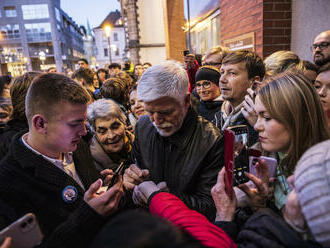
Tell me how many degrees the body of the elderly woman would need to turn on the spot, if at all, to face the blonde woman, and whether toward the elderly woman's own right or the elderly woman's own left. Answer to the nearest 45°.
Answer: approximately 45° to the elderly woman's own left

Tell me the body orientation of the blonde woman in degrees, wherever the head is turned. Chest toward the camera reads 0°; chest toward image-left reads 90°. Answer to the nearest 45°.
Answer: approximately 90°

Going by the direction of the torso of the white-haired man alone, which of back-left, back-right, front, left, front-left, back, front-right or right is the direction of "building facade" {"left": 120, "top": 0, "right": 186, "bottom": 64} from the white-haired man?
back-right

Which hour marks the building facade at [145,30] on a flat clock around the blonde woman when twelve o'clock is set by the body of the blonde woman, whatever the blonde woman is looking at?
The building facade is roughly at 2 o'clock from the blonde woman.

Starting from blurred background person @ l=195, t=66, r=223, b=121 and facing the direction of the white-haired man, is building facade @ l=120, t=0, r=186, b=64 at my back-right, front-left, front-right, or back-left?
back-right

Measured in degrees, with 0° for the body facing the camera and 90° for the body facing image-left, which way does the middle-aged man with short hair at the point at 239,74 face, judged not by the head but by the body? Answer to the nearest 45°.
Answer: approximately 45°

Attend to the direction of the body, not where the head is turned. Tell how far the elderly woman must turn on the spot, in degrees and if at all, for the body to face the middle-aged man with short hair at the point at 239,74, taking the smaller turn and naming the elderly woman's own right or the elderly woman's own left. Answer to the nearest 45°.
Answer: approximately 90° to the elderly woman's own left

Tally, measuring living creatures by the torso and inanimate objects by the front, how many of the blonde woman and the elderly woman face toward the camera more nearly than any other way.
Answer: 1

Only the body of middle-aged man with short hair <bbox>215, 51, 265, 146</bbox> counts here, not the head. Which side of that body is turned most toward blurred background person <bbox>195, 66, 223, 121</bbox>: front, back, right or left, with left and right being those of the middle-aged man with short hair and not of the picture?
right

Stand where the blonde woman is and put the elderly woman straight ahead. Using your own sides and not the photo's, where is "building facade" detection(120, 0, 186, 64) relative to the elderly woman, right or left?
right
